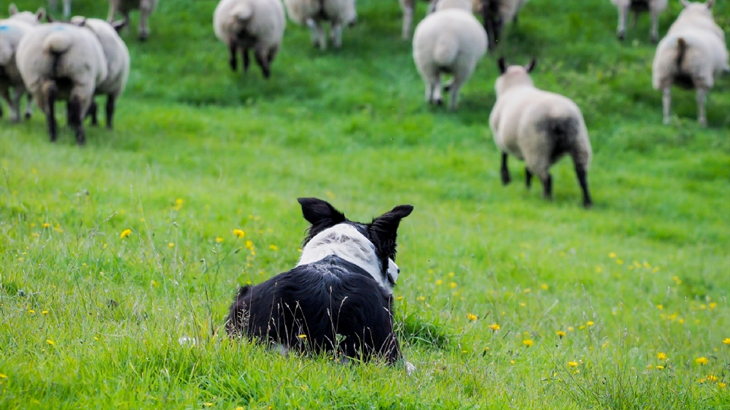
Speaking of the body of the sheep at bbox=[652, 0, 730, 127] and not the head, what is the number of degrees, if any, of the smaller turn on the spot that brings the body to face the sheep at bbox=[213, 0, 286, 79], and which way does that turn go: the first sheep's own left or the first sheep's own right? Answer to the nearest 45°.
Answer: approximately 90° to the first sheep's own left

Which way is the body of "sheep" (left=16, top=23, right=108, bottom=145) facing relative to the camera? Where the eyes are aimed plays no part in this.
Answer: away from the camera

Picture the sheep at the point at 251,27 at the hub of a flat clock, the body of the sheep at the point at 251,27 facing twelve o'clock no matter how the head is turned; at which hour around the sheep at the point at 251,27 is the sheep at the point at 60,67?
the sheep at the point at 60,67 is roughly at 7 o'clock from the sheep at the point at 251,27.

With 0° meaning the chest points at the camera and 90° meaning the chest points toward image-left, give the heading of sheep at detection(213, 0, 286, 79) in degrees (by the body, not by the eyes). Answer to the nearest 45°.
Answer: approximately 180°

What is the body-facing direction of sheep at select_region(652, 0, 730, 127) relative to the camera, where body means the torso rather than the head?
away from the camera

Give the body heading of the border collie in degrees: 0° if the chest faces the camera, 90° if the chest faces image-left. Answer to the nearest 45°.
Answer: approximately 225°

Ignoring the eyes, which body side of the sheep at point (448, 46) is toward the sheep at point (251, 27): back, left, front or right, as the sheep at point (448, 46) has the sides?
left

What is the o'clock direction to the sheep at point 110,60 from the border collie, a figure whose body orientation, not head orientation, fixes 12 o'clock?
The sheep is roughly at 10 o'clock from the border collie.

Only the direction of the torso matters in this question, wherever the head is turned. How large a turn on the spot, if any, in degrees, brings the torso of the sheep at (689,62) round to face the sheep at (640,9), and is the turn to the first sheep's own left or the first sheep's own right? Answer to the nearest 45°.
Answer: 0° — it already faces it

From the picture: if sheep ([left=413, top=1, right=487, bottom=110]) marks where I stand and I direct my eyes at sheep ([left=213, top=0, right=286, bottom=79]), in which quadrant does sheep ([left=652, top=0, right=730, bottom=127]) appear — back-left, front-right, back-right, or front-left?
back-right

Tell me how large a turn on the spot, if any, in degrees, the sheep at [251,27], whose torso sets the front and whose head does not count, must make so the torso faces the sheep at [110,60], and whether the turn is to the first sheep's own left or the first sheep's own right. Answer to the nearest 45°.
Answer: approximately 135° to the first sheep's own left

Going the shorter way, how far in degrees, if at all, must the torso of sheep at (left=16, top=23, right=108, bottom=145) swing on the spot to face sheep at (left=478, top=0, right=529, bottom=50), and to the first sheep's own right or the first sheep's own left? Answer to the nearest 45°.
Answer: approximately 45° to the first sheep's own right

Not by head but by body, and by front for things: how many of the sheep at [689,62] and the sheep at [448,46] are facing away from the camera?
2

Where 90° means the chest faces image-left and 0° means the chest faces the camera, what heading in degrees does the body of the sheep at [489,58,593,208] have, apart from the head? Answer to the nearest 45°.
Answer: approximately 135°
